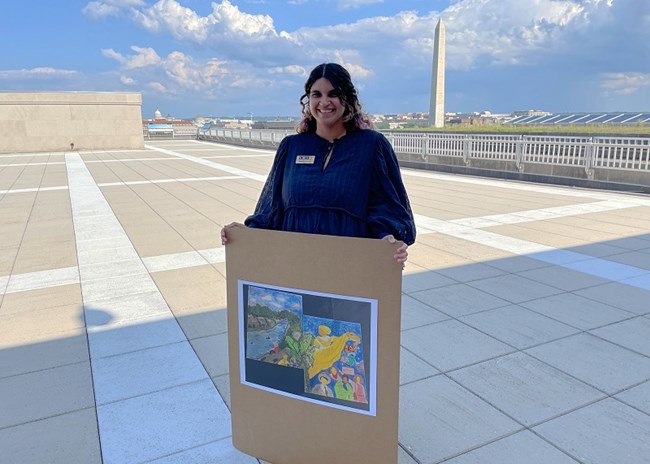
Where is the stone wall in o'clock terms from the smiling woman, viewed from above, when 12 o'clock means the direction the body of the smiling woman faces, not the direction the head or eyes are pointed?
The stone wall is roughly at 5 o'clock from the smiling woman.

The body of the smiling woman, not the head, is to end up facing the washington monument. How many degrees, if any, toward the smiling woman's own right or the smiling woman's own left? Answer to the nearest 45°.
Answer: approximately 180°

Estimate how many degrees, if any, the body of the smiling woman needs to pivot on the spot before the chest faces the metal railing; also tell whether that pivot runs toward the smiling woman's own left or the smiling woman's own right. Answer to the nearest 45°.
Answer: approximately 135° to the smiling woman's own left

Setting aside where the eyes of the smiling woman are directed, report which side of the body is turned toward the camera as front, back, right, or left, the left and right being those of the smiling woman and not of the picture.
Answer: front
